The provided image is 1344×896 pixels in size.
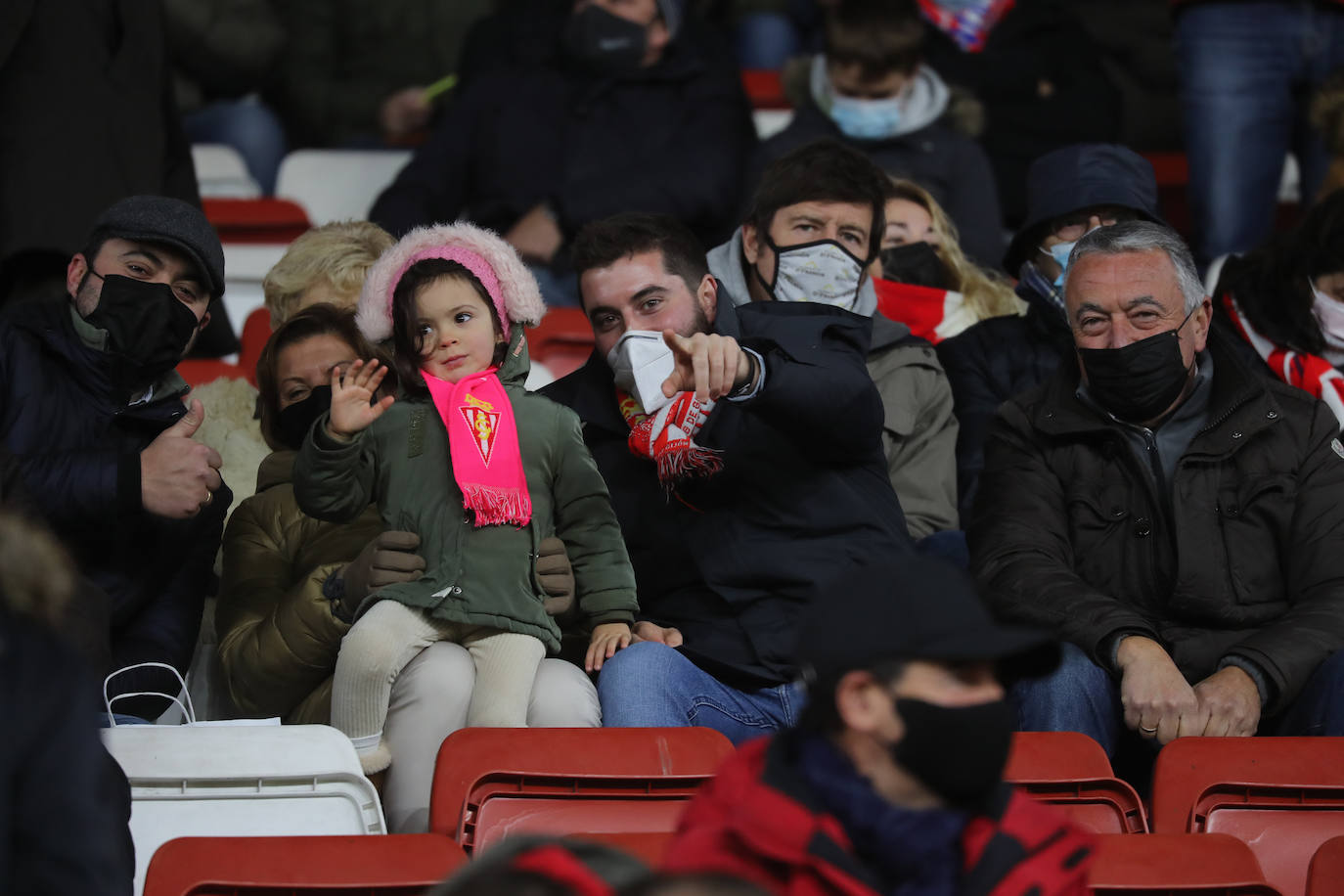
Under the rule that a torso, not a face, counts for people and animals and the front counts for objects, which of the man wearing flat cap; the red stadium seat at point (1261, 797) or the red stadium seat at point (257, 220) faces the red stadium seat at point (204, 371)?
the red stadium seat at point (257, 220)

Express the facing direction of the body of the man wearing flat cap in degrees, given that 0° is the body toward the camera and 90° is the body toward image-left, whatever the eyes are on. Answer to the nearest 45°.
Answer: approximately 315°

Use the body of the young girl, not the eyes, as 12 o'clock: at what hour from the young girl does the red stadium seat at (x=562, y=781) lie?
The red stadium seat is roughly at 12 o'clock from the young girl.

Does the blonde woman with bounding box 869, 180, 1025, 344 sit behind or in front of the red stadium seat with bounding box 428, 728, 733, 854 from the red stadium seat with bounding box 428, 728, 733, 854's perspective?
behind

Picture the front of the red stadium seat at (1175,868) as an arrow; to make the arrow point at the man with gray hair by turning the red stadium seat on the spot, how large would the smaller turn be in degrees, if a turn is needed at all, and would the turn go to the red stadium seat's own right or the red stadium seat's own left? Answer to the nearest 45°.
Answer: approximately 180°

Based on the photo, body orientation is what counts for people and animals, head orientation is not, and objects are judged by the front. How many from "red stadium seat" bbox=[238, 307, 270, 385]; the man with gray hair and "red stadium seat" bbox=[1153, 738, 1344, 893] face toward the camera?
3

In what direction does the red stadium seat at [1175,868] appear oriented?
toward the camera

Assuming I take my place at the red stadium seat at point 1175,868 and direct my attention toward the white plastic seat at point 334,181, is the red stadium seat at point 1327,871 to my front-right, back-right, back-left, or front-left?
back-right

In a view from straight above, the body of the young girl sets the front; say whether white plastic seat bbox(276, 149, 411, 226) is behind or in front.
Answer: behind

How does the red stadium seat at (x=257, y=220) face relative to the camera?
toward the camera

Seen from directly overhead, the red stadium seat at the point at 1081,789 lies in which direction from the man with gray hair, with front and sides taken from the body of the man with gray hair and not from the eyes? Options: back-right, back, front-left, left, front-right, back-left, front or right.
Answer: front

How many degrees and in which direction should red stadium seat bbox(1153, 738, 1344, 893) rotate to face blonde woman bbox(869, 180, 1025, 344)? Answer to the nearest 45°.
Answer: approximately 135° to its right
